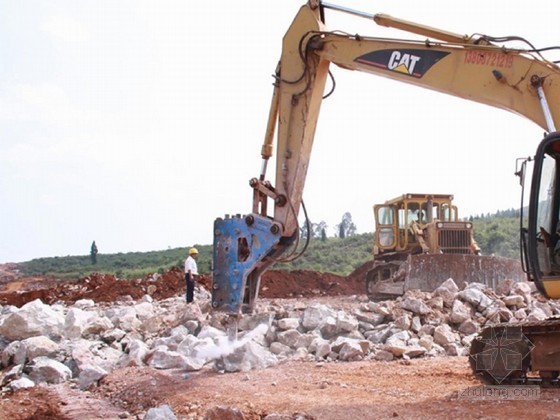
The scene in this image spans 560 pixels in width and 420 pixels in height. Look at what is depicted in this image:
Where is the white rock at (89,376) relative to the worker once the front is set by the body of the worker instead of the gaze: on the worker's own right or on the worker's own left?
on the worker's own right

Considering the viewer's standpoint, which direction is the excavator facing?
facing to the left of the viewer

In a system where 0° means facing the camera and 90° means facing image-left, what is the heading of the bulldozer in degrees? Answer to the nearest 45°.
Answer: approximately 315°

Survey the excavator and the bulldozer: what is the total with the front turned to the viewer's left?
1

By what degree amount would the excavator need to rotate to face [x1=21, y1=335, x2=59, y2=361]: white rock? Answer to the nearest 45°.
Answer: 0° — it already faces it

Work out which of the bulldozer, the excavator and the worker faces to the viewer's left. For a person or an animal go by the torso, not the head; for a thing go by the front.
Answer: the excavator

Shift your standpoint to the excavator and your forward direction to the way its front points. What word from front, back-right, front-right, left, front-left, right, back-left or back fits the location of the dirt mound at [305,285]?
right

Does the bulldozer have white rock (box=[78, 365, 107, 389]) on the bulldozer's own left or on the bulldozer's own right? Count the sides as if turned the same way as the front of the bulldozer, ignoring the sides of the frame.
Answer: on the bulldozer's own right

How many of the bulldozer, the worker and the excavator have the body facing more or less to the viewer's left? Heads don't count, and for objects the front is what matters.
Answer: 1

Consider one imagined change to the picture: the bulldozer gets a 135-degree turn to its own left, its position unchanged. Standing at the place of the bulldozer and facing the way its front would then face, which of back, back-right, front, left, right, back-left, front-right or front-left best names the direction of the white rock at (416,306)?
back

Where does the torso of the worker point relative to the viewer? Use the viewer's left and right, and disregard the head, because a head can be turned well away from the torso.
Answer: facing to the right of the viewer

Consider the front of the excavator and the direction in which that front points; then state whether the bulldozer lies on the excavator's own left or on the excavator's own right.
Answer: on the excavator's own right
